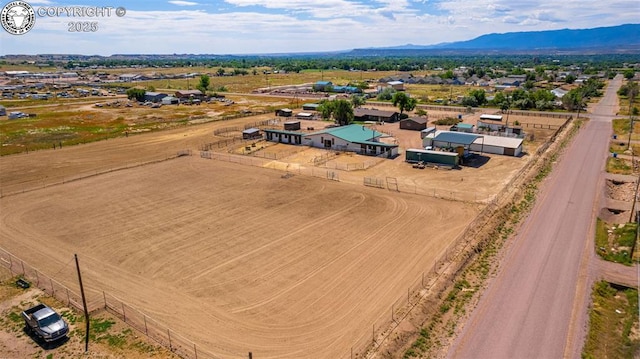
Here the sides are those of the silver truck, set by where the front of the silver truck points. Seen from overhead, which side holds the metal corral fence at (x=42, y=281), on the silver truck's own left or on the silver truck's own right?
on the silver truck's own left

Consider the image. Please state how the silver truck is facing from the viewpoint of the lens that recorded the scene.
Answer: facing the viewer and to the right of the viewer

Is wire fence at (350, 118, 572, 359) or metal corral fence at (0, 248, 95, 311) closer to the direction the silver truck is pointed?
the wire fence

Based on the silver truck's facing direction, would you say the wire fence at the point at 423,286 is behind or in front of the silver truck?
in front
